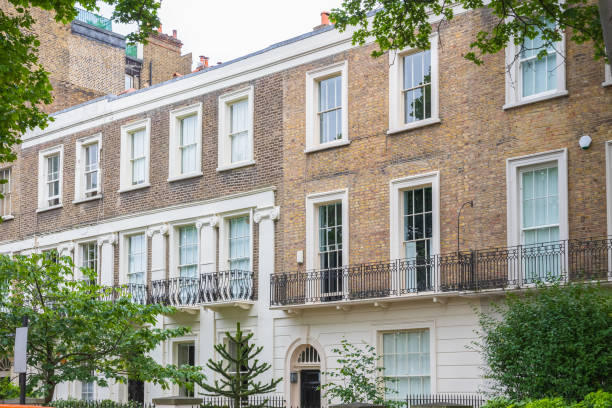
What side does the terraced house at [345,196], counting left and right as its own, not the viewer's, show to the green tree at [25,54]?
front

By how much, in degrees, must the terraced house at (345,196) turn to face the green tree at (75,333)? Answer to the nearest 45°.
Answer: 0° — it already faces it

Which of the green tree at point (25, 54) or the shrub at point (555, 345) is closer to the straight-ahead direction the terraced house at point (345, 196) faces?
the green tree

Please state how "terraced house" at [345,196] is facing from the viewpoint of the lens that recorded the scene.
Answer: facing the viewer and to the left of the viewer
